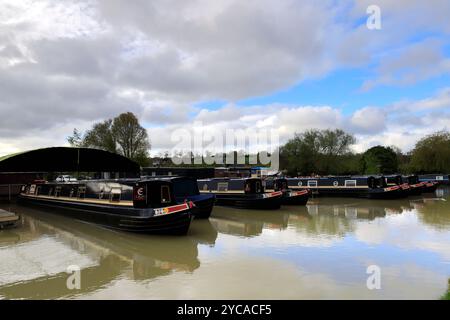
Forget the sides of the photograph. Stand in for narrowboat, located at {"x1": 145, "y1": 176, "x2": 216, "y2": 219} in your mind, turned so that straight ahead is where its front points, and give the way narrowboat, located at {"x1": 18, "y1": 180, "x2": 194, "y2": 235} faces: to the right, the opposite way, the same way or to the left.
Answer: the same way

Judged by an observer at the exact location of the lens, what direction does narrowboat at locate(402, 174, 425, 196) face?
facing the viewer and to the right of the viewer

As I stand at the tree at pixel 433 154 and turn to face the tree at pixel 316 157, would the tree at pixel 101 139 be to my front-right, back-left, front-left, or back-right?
front-left

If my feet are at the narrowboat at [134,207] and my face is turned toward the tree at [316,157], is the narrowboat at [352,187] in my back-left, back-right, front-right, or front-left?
front-right

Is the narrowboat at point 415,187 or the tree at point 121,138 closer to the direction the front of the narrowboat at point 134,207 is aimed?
the narrowboat

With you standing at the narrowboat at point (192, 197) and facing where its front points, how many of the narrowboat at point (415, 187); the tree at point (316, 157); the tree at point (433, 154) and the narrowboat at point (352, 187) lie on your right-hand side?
0

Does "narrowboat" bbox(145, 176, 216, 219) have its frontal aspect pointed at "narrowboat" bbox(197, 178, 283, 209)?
no

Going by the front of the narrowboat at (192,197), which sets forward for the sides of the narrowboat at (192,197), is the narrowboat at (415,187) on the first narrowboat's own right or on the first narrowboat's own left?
on the first narrowboat's own left

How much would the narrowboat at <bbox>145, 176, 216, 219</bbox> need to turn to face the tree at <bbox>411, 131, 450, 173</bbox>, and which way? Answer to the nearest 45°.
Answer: approximately 90° to its left

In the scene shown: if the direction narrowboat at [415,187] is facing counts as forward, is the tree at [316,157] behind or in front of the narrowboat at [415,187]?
behind

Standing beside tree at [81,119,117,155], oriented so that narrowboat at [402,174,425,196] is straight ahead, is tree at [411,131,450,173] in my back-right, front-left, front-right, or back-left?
front-left

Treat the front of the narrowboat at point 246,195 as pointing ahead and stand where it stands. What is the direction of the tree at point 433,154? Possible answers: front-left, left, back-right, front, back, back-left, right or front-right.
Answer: left

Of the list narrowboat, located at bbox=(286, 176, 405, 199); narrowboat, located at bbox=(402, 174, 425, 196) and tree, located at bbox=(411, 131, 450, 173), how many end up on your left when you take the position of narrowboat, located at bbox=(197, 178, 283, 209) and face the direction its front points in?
3

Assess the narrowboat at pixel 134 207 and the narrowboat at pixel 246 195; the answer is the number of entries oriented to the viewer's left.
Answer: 0

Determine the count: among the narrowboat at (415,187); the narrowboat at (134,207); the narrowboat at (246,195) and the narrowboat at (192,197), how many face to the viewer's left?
0

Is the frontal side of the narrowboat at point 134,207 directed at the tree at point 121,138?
no

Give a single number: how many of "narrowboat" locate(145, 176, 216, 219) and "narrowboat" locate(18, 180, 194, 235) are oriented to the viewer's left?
0

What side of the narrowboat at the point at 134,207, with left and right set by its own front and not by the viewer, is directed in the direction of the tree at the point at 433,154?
left
